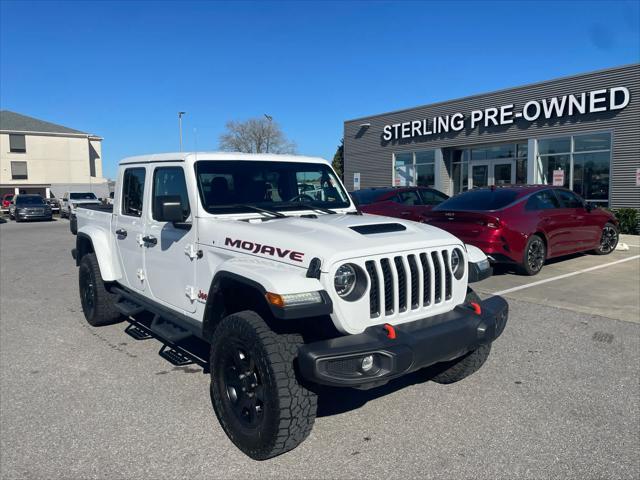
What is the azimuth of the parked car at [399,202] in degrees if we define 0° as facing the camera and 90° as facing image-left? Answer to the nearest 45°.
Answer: approximately 225°

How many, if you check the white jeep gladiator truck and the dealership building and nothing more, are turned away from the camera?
0

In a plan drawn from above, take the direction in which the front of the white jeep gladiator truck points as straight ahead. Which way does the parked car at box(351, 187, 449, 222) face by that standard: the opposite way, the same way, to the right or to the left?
to the left

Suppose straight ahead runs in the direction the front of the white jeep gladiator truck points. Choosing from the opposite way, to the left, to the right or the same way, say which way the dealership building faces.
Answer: to the right

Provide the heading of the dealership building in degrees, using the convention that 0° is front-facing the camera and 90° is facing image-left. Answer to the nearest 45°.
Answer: approximately 45°

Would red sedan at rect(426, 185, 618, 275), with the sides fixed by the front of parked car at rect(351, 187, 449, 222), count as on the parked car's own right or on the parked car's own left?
on the parked car's own right

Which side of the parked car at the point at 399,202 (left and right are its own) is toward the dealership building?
front

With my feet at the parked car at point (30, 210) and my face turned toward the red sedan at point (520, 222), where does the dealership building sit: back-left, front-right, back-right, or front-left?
front-left

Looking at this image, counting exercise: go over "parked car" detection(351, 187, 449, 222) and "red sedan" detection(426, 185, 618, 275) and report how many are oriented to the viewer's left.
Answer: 0

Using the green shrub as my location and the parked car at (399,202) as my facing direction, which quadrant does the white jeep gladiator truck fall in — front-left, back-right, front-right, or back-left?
front-left

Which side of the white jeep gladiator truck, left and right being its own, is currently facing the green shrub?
left

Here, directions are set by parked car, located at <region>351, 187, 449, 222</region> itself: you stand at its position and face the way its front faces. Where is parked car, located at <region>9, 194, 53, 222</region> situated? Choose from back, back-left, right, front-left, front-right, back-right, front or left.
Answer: left

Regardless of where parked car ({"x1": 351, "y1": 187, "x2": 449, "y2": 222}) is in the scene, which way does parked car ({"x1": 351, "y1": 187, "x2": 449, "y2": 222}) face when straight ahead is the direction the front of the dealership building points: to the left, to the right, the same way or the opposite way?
the opposite way

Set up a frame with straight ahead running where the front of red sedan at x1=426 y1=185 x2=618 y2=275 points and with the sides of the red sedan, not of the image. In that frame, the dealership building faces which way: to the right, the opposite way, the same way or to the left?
the opposite way

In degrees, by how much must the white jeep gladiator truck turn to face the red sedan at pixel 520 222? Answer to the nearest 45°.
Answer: approximately 90° to its left
